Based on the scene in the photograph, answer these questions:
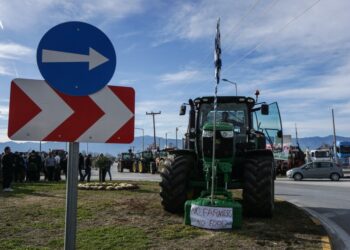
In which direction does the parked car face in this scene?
to the viewer's left

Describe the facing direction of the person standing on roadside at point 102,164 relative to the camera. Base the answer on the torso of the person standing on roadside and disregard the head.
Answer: away from the camera

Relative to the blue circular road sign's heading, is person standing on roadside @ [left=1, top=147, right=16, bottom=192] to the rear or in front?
to the rear

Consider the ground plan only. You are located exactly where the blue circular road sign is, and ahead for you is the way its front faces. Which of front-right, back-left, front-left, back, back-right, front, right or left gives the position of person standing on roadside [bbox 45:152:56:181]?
back

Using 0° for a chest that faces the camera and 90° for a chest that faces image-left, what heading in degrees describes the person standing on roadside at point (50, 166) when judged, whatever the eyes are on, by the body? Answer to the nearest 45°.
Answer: approximately 180°

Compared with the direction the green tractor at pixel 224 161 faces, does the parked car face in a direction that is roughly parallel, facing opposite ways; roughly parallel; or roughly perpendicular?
roughly perpendicular

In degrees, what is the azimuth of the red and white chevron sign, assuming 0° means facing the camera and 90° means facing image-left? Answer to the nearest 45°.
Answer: approximately 0°

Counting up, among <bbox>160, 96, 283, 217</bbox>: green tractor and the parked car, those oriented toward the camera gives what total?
1
